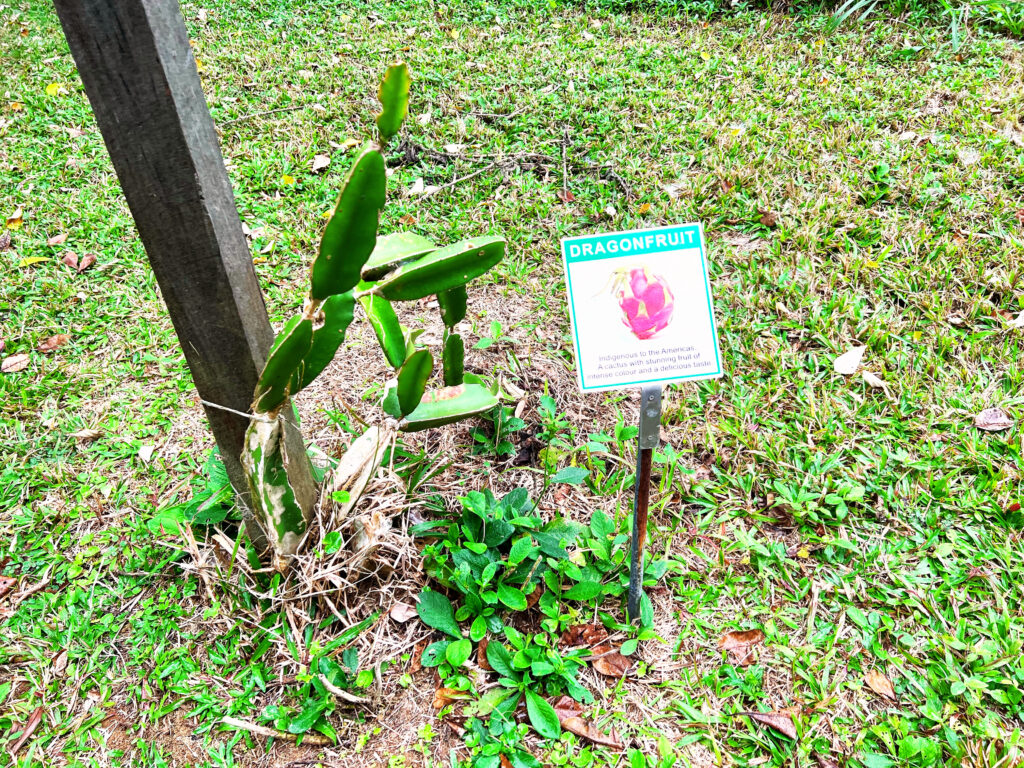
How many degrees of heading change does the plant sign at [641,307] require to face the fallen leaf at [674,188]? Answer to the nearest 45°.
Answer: approximately 180°

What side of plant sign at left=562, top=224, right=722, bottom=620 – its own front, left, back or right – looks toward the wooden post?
right

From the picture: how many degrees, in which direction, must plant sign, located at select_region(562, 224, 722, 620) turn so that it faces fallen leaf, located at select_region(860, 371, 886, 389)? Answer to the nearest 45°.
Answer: approximately 135° to its left

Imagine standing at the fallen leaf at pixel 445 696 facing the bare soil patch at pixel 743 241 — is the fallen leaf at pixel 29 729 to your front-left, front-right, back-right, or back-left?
back-left

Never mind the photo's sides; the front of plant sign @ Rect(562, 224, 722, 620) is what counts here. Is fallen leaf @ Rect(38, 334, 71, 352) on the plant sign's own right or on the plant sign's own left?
on the plant sign's own right

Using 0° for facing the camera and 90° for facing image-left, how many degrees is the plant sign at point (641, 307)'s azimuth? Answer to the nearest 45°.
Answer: approximately 0°

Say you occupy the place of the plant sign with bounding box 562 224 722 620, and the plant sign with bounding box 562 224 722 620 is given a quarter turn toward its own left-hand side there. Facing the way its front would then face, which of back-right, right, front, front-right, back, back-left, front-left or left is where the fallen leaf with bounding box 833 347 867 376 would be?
front-left

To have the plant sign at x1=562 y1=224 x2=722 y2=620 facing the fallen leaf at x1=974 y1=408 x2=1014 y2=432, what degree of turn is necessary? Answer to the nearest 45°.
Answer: approximately 135° to its left

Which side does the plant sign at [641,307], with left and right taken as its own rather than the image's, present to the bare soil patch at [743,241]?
back

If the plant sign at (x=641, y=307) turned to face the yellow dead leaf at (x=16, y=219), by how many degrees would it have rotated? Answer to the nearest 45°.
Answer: approximately 135° to its right

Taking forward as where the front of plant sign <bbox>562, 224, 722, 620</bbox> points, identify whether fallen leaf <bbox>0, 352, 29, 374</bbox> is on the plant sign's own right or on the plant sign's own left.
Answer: on the plant sign's own right

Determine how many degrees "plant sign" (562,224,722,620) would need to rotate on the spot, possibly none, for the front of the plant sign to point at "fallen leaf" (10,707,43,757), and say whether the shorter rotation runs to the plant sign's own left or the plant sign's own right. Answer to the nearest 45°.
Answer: approximately 90° to the plant sign's own right

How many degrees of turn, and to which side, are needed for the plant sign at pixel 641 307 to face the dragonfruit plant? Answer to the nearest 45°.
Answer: approximately 90° to its right
